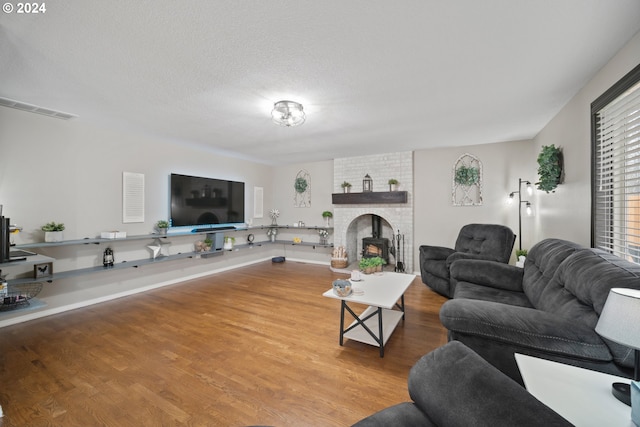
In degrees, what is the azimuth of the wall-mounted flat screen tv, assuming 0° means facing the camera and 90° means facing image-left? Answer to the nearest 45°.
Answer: approximately 315°

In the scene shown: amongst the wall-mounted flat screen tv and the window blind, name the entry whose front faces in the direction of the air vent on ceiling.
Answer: the window blind

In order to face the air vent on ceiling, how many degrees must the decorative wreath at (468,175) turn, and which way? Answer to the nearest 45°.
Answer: approximately 45° to its right

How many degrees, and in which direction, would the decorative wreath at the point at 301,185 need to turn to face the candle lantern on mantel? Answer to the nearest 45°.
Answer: approximately 45° to its left

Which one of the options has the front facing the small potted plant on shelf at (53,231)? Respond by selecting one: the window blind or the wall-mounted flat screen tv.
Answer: the window blind

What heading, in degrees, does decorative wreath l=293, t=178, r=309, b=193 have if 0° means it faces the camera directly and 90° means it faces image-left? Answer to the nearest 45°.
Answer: approximately 0°

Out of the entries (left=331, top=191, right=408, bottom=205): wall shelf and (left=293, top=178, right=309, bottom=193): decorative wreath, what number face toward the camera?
2

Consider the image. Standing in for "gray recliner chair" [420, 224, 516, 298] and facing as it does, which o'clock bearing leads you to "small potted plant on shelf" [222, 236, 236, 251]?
The small potted plant on shelf is roughly at 1 o'clock from the gray recliner chair.

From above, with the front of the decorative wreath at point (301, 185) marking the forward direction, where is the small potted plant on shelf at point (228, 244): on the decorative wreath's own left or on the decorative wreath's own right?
on the decorative wreath's own right

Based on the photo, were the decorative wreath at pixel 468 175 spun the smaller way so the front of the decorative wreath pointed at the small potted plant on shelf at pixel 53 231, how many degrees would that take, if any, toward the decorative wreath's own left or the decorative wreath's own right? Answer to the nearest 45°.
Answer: approximately 45° to the decorative wreath's own right
